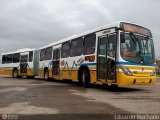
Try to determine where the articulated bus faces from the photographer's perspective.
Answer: facing the viewer and to the right of the viewer
